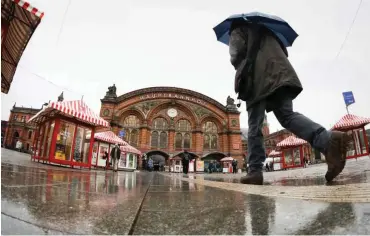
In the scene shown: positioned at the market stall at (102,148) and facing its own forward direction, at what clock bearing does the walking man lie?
The walking man is roughly at 1 o'clock from the market stall.

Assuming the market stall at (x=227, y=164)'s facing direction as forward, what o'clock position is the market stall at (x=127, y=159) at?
the market stall at (x=127, y=159) is roughly at 1 o'clock from the market stall at (x=227, y=164).

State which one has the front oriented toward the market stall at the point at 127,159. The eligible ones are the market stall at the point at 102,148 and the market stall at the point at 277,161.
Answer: the market stall at the point at 277,161

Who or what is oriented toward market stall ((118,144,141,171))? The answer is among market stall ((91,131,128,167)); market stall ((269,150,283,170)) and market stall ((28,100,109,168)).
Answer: market stall ((269,150,283,170))

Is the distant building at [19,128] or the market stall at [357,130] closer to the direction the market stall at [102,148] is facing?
the market stall

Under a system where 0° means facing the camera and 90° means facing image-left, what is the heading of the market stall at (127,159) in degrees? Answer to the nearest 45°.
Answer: approximately 315°

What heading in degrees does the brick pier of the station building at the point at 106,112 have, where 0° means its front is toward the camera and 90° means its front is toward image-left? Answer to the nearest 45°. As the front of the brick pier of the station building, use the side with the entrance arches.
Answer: approximately 0°

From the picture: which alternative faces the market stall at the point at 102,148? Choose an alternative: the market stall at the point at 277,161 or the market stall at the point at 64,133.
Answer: the market stall at the point at 277,161
